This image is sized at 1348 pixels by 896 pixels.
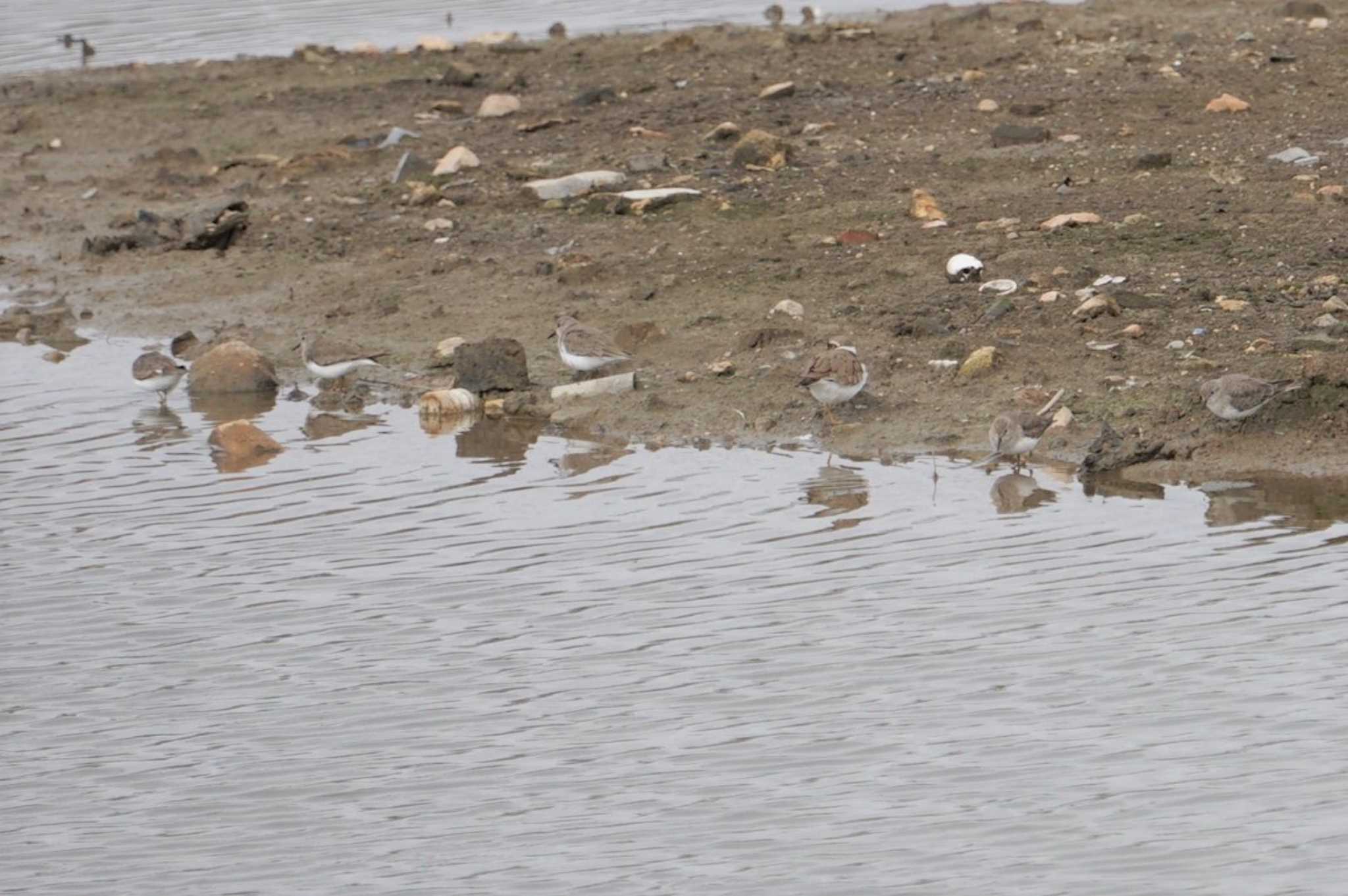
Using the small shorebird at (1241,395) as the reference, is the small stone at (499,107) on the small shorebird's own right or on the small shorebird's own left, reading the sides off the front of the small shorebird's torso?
on the small shorebird's own right

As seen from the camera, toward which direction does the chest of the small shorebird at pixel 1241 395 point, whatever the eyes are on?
to the viewer's left

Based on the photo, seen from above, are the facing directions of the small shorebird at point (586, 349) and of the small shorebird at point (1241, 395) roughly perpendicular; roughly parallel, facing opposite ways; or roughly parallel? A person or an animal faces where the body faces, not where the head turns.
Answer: roughly parallel

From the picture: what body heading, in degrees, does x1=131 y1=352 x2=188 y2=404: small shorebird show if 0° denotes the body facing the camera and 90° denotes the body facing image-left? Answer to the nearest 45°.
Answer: approximately 90°

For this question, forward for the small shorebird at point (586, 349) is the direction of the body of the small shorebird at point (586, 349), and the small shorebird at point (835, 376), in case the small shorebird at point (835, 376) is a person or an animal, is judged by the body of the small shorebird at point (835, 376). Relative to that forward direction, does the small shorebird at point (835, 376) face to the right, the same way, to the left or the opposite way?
the opposite way

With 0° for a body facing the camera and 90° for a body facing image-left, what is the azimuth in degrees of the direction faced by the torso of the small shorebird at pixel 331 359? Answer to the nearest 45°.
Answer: approximately 90°

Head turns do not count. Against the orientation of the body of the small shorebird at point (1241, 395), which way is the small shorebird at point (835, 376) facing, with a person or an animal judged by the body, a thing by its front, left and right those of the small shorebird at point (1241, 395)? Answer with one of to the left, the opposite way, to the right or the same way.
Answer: the opposite way

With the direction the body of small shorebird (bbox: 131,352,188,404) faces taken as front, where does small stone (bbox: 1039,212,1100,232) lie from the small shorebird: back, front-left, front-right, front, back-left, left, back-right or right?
back

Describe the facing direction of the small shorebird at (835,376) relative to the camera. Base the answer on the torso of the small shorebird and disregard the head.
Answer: to the viewer's right

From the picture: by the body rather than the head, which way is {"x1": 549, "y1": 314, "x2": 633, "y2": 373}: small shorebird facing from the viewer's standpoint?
to the viewer's left

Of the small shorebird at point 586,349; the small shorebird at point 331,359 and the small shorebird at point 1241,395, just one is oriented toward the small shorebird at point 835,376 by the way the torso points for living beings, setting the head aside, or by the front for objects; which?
the small shorebird at point 1241,395

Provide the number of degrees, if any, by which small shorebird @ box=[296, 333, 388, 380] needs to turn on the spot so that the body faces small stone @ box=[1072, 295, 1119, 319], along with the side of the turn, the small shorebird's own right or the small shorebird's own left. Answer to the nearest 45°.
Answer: approximately 180°
